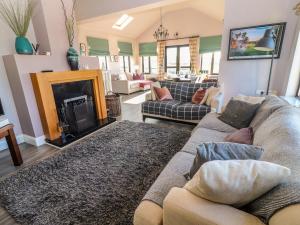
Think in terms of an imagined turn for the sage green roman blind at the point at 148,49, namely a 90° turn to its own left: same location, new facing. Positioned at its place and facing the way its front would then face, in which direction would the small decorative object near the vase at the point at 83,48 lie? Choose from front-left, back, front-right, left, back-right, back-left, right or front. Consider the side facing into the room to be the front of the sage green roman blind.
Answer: back-right

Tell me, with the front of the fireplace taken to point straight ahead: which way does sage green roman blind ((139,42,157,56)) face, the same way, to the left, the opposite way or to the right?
to the right

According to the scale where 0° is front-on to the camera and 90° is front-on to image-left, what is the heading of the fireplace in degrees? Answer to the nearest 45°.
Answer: approximately 315°

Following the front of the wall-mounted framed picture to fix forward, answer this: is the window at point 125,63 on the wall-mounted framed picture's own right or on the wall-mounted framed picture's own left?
on the wall-mounted framed picture's own right

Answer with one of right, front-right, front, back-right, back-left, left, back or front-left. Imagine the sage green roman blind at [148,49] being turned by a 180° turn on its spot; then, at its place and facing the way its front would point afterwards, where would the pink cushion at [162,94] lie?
back

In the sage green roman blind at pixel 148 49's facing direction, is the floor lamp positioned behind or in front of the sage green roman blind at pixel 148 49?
in front

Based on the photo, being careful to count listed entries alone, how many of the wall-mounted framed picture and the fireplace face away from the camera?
0

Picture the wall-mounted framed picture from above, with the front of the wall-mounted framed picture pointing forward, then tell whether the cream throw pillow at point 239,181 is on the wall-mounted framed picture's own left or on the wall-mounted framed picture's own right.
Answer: on the wall-mounted framed picture's own left

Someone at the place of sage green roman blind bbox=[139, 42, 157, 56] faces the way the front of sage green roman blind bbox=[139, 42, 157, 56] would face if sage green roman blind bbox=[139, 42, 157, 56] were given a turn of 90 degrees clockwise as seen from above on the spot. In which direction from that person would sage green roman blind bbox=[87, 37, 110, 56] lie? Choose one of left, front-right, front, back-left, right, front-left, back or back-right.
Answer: front-left

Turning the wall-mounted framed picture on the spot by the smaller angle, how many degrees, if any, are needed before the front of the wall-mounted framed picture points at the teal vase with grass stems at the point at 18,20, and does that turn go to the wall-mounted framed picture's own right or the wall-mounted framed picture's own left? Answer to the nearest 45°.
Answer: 0° — it already faces it

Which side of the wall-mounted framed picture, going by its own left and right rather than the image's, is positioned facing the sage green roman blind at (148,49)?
right

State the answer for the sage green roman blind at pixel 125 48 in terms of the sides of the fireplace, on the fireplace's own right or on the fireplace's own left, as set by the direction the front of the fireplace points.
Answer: on the fireplace's own left

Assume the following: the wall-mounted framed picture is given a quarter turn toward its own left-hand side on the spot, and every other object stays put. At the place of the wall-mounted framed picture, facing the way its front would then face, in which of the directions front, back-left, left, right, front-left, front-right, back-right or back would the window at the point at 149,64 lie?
back

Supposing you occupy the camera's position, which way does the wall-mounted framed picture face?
facing the viewer and to the left of the viewer

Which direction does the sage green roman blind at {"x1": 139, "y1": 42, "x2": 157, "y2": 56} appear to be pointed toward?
toward the camera
